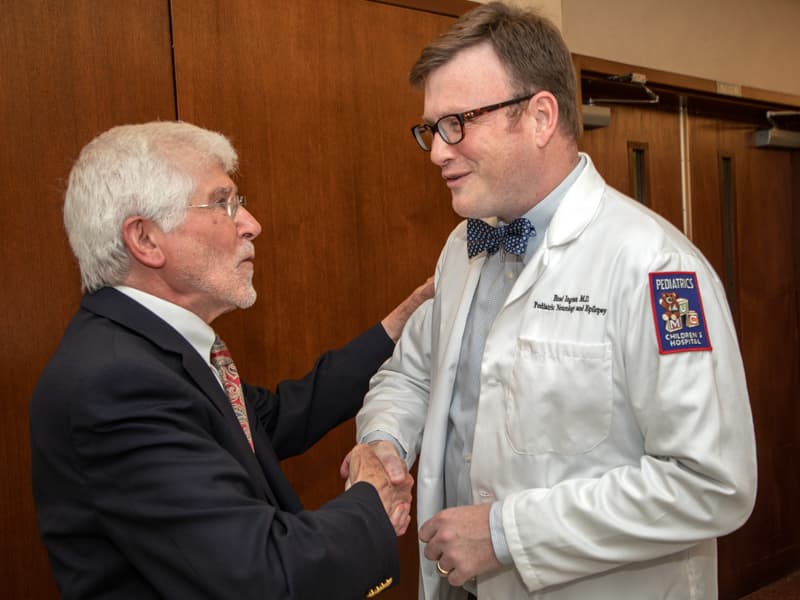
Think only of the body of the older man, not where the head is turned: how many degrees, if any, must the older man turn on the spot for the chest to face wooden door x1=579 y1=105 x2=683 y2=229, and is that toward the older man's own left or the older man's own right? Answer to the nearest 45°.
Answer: approximately 45° to the older man's own left

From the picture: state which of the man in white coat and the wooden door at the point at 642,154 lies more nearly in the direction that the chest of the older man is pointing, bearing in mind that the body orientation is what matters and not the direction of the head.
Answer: the man in white coat

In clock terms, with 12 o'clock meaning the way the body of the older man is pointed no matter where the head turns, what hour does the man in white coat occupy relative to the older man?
The man in white coat is roughly at 12 o'clock from the older man.

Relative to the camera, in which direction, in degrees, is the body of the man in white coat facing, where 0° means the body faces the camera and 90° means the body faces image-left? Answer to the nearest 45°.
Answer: approximately 45°

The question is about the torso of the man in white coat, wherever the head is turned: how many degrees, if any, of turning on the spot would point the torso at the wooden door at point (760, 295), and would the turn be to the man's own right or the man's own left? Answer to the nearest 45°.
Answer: approximately 135° to the man's own right

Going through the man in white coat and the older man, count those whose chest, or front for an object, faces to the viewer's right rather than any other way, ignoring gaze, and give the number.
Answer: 1

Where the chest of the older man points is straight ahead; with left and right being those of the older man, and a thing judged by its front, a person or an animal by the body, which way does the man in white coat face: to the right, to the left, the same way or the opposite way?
the opposite way

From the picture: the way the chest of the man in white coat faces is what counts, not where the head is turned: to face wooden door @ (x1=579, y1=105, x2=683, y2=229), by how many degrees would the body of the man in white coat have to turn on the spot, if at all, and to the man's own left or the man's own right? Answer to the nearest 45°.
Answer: approximately 135° to the man's own right

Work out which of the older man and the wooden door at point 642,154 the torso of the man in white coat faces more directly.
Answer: the older man

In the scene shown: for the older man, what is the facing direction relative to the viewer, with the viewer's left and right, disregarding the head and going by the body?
facing to the right of the viewer

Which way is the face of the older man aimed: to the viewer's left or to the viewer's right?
to the viewer's right

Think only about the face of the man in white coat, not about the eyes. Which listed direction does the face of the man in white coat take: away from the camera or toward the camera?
toward the camera

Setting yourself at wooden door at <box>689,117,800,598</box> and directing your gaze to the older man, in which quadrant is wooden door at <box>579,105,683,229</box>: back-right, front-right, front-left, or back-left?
front-right

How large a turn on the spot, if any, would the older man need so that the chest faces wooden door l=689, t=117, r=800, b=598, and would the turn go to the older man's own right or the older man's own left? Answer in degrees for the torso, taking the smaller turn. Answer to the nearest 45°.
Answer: approximately 45° to the older man's own left
